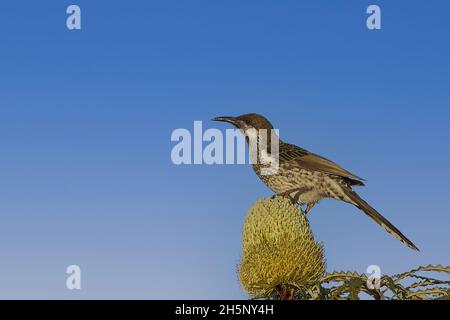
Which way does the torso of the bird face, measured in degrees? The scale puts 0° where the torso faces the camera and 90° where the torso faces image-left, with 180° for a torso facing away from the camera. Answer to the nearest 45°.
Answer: approximately 90°
